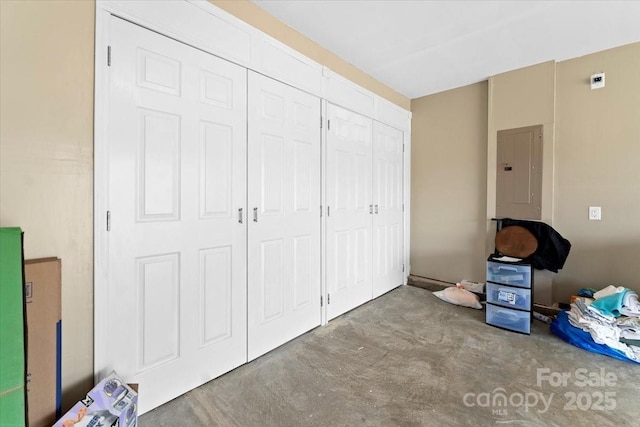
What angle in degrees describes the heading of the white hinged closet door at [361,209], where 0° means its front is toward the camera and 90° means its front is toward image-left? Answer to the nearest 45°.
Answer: approximately 315°

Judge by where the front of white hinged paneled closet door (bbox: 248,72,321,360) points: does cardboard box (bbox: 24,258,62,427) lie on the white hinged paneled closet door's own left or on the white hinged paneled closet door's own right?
on the white hinged paneled closet door's own right

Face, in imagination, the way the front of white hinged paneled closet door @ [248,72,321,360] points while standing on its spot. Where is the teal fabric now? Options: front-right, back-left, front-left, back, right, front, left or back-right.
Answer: front-left

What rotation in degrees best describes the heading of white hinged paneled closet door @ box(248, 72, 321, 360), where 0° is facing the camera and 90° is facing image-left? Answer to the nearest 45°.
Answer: approximately 315°

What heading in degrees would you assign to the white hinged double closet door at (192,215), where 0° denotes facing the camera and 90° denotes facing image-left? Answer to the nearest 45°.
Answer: approximately 315°

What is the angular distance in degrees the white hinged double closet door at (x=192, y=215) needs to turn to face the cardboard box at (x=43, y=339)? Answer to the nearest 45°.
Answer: approximately 90° to its right

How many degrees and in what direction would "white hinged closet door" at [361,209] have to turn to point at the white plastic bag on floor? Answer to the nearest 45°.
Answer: approximately 45° to its left

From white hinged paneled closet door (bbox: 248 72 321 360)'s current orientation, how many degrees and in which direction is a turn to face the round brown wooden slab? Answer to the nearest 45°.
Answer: approximately 45° to its left

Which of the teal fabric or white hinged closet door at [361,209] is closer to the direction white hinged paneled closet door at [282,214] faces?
the teal fabric

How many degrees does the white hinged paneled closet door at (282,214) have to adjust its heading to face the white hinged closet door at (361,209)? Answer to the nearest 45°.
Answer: approximately 90° to its left
